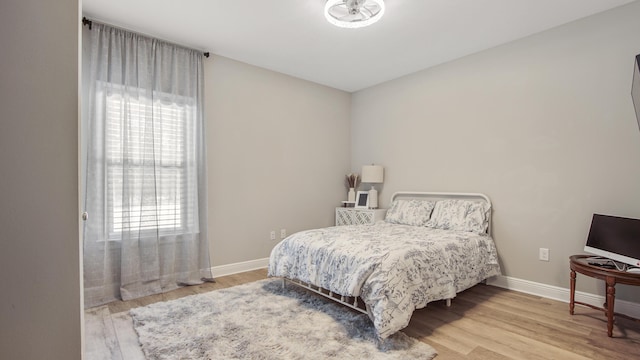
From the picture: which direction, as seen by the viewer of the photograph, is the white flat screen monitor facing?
facing the viewer and to the left of the viewer

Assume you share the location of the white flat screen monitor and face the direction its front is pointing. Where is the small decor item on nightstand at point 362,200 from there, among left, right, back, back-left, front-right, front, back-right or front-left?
front-right

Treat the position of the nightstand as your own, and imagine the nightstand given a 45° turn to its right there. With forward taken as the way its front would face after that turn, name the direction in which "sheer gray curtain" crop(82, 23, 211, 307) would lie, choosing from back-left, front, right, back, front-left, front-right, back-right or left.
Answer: front-left

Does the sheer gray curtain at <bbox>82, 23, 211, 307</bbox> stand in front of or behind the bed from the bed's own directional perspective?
in front

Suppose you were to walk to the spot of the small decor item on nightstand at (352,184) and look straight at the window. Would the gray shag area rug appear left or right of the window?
left

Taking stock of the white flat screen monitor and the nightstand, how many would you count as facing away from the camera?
0

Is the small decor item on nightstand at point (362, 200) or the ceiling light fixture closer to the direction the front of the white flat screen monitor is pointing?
the ceiling light fixture

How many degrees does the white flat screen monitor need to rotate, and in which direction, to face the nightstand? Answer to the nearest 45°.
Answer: approximately 45° to its right

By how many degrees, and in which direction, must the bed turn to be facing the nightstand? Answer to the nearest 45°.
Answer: approximately 135° to its right

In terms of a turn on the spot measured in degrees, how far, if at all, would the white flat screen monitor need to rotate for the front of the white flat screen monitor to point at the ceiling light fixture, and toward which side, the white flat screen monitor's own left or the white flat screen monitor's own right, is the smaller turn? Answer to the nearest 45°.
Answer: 0° — it already faces it
